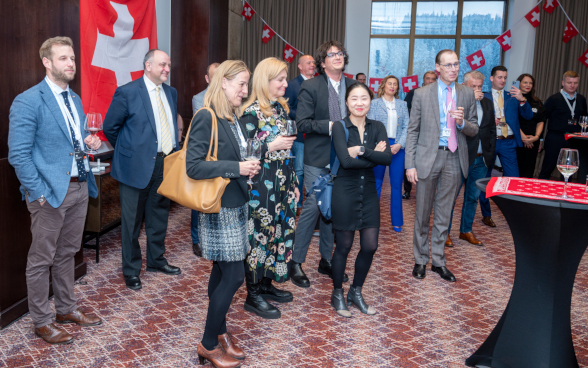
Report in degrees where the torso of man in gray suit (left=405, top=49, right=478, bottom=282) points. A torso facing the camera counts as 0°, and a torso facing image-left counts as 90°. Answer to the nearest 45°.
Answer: approximately 315°

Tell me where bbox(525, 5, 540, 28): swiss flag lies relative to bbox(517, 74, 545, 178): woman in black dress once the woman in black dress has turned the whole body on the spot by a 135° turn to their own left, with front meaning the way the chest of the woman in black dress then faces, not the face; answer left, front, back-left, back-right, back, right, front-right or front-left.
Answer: left

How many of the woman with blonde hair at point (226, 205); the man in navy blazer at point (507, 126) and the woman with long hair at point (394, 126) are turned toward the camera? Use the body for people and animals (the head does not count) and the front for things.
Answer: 2

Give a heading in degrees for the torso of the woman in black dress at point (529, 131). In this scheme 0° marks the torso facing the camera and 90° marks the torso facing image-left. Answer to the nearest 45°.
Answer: approximately 45°

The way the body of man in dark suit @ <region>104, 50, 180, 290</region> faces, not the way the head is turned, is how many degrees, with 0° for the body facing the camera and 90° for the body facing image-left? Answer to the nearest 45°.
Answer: approximately 315°

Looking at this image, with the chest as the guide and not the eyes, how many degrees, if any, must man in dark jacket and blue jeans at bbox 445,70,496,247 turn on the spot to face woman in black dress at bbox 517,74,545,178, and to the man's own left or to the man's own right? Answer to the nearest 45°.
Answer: approximately 135° to the man's own left

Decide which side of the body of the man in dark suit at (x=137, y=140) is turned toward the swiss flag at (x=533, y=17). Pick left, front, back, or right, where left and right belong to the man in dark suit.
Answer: left

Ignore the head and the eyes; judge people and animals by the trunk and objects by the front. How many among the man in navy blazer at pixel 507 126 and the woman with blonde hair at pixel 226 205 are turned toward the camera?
1

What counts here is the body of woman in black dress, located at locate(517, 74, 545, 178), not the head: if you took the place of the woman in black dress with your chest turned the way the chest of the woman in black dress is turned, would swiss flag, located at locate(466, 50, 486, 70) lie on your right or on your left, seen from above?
on your right

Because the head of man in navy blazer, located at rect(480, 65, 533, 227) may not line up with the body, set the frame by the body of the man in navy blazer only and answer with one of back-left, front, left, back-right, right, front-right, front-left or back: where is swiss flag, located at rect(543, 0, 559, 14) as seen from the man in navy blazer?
back

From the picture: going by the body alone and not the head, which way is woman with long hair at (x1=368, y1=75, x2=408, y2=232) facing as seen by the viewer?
toward the camera
